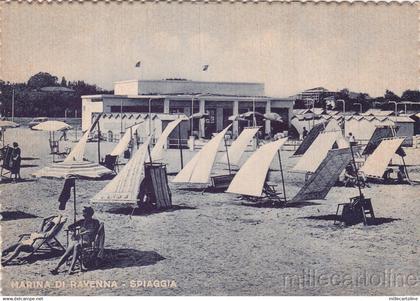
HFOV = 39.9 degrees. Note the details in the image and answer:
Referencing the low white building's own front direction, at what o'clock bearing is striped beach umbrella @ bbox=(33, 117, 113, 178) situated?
The striped beach umbrella is roughly at 12 o'clock from the low white building.

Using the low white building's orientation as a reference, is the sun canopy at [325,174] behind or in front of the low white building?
in front

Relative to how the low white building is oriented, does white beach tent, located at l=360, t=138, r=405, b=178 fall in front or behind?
in front

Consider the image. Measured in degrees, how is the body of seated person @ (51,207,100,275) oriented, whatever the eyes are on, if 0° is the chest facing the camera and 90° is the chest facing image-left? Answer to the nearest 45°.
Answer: approximately 45°

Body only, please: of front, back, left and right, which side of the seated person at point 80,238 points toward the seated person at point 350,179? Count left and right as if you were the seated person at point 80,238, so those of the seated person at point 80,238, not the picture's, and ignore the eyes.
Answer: back

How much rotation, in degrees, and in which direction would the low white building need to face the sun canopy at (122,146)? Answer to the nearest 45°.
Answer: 0° — it already faces it

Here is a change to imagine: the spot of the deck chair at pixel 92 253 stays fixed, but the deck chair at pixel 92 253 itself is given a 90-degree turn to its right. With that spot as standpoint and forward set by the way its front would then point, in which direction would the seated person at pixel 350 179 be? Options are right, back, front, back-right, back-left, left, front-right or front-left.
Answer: right

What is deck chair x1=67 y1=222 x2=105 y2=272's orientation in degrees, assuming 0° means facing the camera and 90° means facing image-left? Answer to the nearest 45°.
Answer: approximately 45°

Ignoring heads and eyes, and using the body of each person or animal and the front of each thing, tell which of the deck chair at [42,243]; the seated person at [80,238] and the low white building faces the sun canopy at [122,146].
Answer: the low white building

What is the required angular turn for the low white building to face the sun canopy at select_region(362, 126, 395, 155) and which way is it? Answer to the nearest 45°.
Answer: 0° — it already faces it
